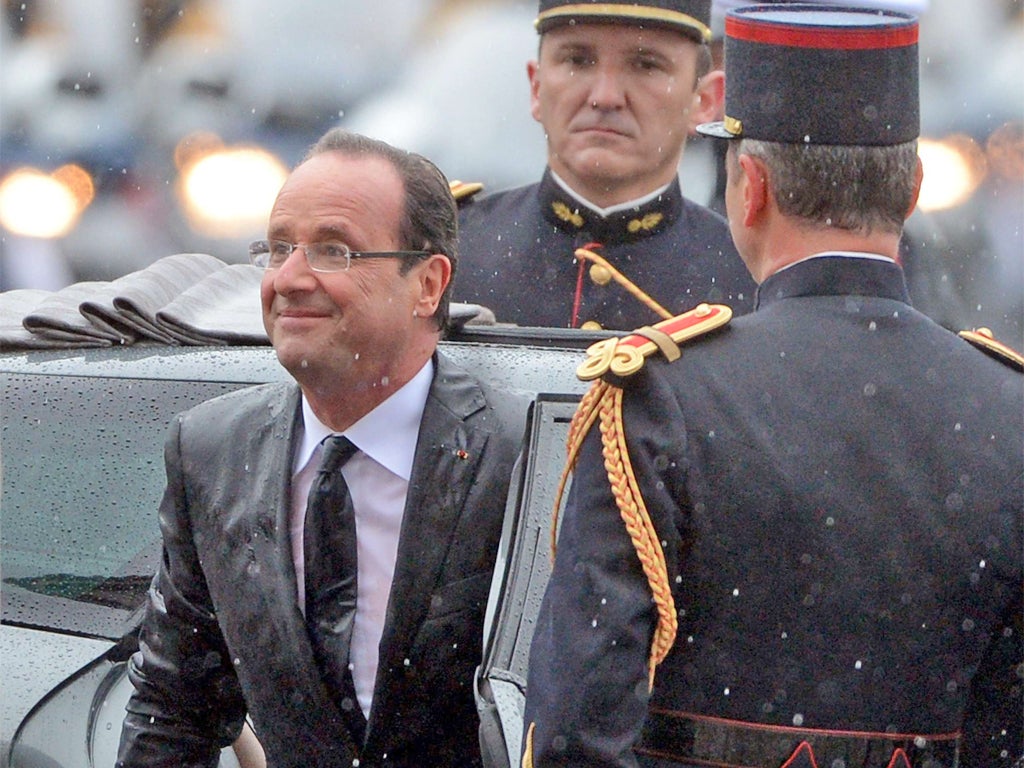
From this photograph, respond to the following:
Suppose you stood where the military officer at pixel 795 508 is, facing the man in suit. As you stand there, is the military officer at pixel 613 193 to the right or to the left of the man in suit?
right

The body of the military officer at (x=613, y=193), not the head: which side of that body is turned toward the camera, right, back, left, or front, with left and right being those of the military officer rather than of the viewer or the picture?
front

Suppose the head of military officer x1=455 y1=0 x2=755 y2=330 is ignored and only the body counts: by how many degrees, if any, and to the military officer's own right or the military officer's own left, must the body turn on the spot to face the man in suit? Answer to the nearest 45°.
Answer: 0° — they already face them

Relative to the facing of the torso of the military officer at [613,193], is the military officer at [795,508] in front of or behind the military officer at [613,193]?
in front

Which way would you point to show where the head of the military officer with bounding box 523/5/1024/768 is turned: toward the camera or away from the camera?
away from the camera
